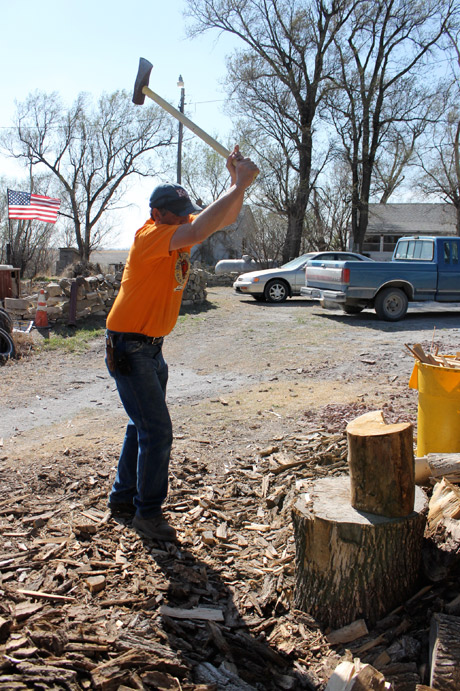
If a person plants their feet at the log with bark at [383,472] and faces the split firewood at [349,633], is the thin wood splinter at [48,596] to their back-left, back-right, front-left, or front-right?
front-right

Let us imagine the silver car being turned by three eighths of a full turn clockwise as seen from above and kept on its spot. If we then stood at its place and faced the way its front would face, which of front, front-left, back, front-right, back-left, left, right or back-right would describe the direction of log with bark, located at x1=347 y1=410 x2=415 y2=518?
back-right

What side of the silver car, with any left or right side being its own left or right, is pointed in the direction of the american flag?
front

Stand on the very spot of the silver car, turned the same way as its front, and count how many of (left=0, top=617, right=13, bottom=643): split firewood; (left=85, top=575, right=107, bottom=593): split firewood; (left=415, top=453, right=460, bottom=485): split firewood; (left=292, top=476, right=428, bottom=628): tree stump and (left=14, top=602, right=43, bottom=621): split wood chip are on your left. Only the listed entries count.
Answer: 5

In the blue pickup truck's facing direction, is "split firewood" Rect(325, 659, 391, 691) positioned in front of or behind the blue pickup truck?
behind

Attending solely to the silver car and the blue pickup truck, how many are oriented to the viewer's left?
1

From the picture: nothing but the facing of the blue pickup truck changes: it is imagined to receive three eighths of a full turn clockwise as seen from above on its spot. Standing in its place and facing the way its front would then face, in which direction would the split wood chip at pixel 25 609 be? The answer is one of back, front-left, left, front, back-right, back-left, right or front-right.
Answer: front

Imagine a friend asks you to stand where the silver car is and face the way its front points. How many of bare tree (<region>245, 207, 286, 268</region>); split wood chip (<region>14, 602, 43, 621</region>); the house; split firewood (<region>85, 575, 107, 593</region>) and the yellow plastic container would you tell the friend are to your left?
3

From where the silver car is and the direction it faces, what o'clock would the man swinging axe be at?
The man swinging axe is roughly at 9 o'clock from the silver car.

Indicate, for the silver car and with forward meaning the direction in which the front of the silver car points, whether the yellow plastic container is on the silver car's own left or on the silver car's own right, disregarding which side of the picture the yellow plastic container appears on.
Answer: on the silver car's own left

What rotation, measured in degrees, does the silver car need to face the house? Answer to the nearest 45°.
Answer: approximately 90° to its right

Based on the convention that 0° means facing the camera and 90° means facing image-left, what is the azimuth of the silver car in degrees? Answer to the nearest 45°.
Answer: approximately 90°

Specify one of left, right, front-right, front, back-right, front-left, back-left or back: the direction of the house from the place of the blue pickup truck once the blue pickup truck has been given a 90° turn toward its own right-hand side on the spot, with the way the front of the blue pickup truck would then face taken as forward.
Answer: back-left

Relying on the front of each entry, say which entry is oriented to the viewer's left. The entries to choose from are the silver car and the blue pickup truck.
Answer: the silver car

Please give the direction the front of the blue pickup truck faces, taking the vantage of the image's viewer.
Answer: facing away from the viewer and to the right of the viewer
